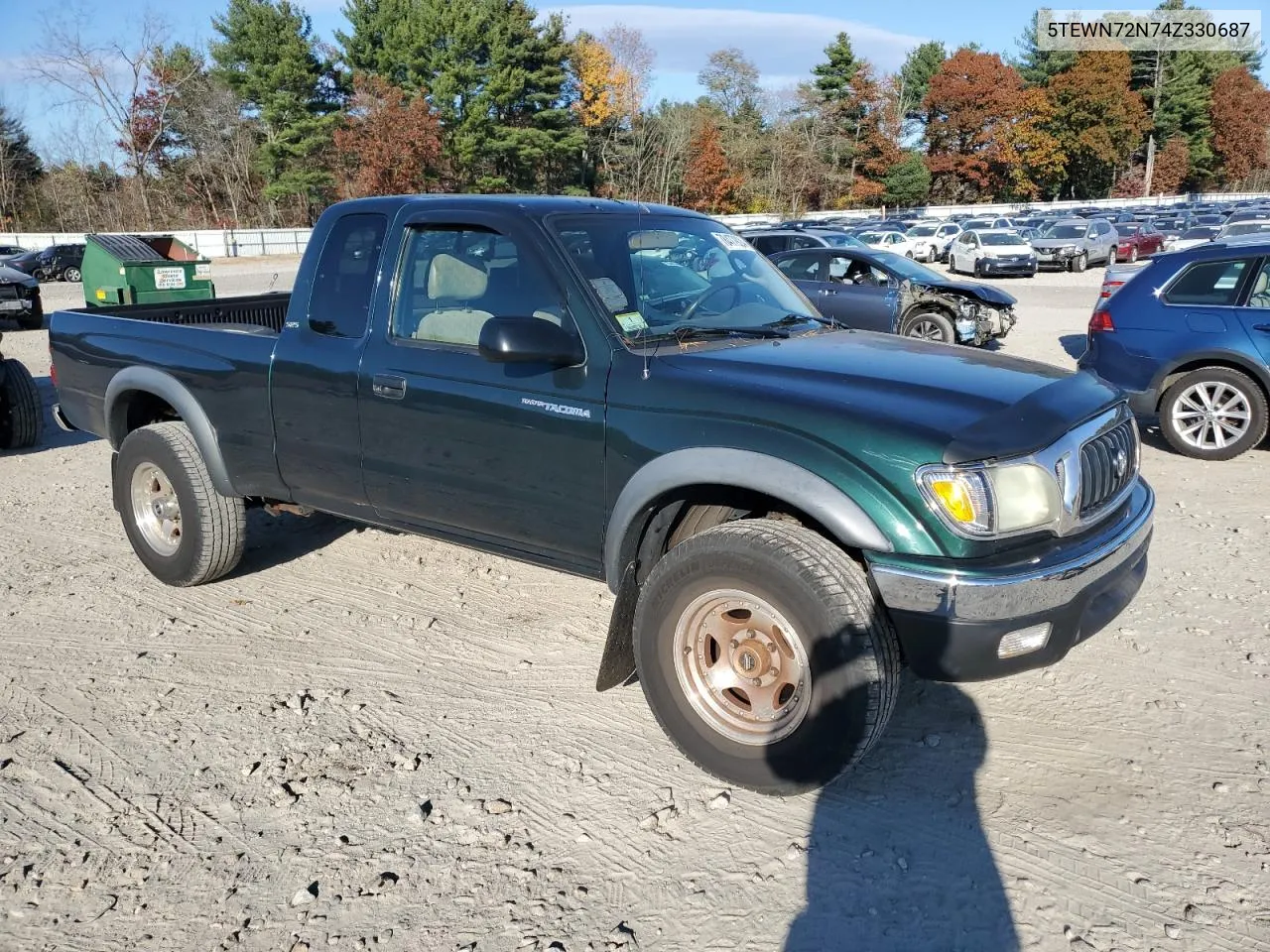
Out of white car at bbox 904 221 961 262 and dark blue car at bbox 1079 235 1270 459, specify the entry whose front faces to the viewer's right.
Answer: the dark blue car

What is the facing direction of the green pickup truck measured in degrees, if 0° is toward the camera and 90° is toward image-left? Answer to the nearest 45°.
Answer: approximately 315°

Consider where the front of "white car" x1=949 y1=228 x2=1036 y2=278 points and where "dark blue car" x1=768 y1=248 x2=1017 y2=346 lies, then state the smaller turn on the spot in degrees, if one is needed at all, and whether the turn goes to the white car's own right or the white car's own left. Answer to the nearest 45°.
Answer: approximately 45° to the white car's own right

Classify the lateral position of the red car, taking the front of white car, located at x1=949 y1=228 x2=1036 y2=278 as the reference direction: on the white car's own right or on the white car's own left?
on the white car's own left

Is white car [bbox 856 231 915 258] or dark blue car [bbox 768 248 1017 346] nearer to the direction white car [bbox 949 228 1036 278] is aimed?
the dark blue car

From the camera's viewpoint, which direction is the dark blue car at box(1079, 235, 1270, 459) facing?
to the viewer's right

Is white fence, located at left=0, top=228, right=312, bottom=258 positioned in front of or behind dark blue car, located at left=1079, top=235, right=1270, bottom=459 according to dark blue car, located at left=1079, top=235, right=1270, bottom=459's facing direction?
behind

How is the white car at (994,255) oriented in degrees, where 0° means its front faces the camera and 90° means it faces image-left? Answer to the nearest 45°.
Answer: approximately 315°

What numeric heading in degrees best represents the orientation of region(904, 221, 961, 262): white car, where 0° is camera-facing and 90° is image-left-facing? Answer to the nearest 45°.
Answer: approximately 45°

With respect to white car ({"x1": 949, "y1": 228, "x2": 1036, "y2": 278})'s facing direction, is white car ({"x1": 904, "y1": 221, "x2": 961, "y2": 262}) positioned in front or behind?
behind

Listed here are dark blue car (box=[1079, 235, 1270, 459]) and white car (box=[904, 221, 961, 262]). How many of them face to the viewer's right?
1
